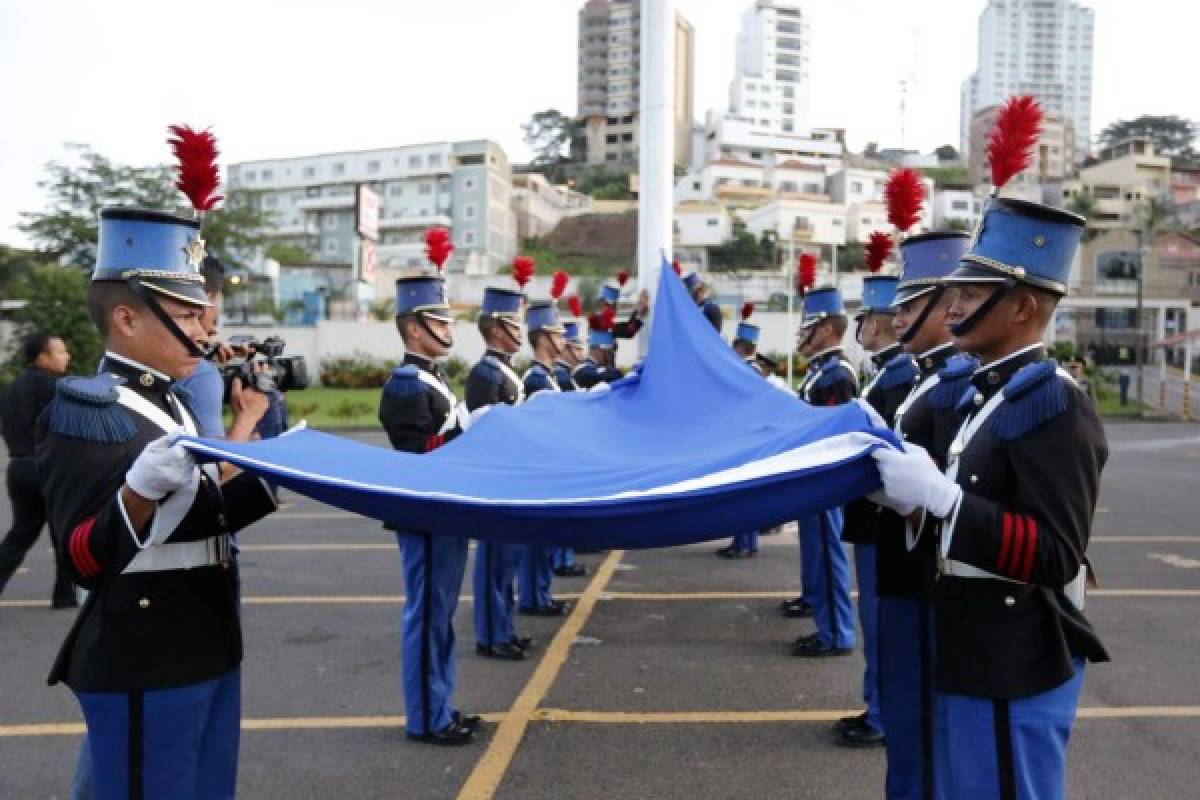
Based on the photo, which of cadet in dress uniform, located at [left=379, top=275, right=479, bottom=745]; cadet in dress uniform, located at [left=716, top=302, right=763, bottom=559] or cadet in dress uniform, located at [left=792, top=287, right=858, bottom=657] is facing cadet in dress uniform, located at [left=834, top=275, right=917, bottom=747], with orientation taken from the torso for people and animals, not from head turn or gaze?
cadet in dress uniform, located at [left=379, top=275, right=479, bottom=745]

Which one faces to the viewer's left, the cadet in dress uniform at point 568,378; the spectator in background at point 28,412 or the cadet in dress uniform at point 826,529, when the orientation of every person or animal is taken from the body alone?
the cadet in dress uniform at point 826,529

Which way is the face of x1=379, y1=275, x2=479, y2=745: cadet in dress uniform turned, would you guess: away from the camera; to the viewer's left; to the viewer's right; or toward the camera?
to the viewer's right

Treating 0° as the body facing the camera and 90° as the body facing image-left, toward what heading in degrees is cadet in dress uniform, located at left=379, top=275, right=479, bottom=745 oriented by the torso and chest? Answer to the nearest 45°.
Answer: approximately 270°

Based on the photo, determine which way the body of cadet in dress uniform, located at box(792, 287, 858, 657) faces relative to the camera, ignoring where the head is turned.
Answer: to the viewer's left

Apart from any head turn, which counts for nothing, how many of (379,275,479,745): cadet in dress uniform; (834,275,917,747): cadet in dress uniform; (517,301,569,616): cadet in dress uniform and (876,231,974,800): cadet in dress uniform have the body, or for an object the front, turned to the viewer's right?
2

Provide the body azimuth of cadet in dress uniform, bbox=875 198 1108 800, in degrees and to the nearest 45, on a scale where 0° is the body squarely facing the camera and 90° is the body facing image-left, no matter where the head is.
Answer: approximately 90°

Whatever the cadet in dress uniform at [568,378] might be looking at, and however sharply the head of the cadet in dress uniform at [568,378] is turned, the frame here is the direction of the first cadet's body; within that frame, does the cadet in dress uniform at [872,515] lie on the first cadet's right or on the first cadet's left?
on the first cadet's right

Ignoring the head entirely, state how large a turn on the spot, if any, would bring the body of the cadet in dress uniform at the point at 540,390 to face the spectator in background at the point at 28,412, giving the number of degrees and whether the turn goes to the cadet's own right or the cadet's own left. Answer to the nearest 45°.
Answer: approximately 180°

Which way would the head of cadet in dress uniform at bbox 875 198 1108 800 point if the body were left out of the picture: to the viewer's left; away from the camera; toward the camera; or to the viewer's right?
to the viewer's left

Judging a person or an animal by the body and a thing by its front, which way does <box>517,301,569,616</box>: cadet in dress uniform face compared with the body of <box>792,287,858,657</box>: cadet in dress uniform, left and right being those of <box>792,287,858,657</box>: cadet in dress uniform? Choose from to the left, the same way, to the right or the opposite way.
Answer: the opposite way

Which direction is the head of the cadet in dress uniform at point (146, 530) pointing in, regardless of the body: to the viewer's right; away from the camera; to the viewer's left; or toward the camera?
to the viewer's right

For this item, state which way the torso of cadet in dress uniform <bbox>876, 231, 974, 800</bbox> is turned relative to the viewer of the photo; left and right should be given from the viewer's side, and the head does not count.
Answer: facing to the left of the viewer

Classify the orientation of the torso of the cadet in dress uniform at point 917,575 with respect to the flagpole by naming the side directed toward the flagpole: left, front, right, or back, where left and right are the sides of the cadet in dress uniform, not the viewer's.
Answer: right

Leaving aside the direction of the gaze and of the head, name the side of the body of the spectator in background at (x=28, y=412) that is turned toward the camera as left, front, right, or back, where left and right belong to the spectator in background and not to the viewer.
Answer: right

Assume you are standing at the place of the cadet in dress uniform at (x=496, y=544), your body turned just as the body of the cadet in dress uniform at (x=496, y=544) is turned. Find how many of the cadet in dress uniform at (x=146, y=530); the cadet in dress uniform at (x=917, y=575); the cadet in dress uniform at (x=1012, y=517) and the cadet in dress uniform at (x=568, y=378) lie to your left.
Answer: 1

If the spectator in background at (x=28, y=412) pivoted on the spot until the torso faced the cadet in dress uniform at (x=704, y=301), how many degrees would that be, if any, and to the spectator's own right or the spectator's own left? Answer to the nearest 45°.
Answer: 0° — they already face them

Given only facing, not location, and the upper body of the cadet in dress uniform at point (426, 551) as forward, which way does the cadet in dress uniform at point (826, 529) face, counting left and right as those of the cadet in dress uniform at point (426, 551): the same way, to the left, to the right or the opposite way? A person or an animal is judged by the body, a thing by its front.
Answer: the opposite way
